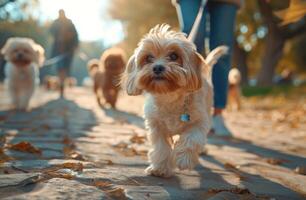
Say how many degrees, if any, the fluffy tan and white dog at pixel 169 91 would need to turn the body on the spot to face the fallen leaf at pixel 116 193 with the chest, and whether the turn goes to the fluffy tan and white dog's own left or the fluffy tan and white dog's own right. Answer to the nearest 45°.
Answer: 0° — it already faces it

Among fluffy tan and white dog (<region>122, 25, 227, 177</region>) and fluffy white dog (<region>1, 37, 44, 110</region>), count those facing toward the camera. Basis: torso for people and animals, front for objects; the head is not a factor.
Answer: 2

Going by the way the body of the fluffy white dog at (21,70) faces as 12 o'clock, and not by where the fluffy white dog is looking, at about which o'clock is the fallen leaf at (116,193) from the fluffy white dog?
The fallen leaf is roughly at 12 o'clock from the fluffy white dog.

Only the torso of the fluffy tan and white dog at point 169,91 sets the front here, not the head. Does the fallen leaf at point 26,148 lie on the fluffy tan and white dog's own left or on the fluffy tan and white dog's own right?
on the fluffy tan and white dog's own right

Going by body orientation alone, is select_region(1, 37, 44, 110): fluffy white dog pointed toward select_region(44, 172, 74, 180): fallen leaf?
yes

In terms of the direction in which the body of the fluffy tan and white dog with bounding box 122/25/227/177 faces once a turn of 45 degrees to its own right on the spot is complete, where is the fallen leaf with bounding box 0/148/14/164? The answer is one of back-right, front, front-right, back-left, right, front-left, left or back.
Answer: front-right

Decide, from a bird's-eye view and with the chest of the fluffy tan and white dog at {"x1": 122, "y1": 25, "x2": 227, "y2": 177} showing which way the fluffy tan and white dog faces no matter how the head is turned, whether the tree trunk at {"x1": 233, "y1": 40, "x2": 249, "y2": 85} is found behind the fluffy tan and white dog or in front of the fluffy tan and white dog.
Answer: behind

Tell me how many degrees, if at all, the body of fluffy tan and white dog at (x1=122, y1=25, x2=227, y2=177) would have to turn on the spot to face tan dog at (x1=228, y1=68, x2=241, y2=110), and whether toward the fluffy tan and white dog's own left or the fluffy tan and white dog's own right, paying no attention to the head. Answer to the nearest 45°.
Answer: approximately 180°

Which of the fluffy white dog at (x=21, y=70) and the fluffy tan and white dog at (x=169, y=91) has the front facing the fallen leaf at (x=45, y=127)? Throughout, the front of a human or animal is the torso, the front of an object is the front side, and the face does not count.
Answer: the fluffy white dog at (x=21, y=70)

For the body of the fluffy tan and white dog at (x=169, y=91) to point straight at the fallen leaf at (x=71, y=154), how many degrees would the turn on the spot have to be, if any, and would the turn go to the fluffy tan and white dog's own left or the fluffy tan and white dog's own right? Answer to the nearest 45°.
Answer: approximately 90° to the fluffy tan and white dog's own right

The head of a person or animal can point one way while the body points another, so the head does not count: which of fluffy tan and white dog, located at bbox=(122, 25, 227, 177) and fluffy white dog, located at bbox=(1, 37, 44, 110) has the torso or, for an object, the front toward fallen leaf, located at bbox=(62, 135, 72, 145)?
fluffy white dog, located at bbox=(1, 37, 44, 110)

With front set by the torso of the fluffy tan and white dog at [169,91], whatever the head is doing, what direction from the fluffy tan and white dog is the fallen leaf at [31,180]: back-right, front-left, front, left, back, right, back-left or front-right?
front-right
